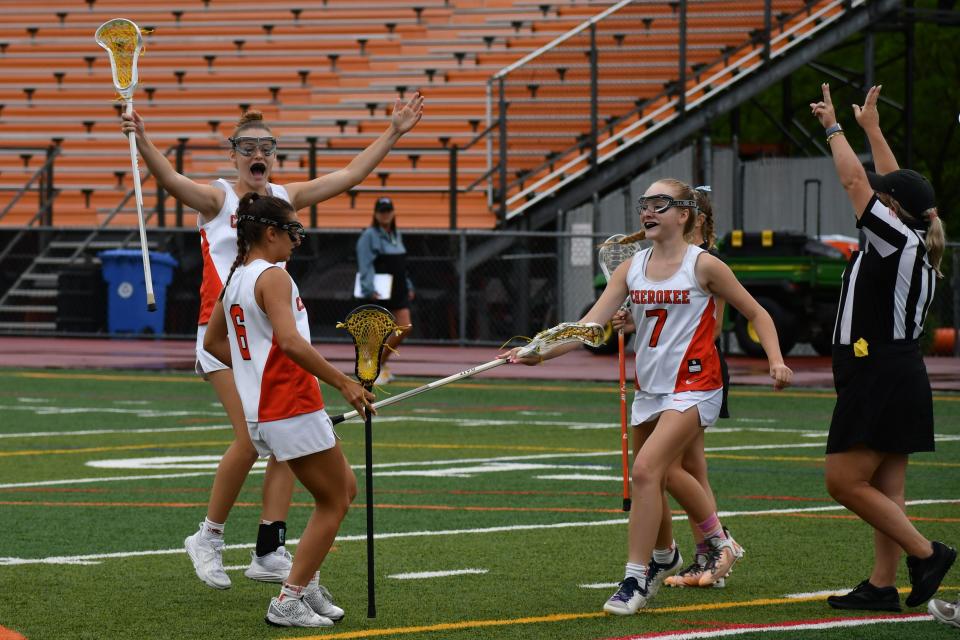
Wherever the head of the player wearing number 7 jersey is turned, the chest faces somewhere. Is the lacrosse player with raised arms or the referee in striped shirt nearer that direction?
the lacrosse player with raised arms

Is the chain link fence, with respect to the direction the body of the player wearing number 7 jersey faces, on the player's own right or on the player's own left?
on the player's own right

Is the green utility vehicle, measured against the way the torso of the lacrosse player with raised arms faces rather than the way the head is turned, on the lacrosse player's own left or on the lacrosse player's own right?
on the lacrosse player's own left

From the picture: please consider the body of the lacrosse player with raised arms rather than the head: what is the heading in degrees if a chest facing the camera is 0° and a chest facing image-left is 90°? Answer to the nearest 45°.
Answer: approximately 315°

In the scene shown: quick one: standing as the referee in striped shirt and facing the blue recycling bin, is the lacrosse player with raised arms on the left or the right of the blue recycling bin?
left

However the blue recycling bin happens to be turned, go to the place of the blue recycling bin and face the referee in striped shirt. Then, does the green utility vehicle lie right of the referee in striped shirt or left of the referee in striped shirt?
left

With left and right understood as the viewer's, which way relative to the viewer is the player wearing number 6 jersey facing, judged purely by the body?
facing to the right of the viewer

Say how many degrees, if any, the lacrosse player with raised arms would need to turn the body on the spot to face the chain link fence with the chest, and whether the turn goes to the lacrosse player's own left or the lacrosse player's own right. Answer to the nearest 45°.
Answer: approximately 135° to the lacrosse player's own left

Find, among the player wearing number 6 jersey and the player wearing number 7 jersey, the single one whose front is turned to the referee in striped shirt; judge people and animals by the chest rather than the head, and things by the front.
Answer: the player wearing number 6 jersey

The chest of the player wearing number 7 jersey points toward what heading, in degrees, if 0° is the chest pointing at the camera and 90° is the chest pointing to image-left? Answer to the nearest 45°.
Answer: approximately 45°

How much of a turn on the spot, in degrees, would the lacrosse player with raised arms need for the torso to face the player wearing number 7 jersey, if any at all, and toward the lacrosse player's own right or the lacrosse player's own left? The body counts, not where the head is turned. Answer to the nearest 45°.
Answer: approximately 45° to the lacrosse player's own left
